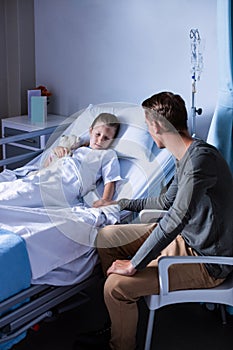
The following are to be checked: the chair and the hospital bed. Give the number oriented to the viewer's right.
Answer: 0

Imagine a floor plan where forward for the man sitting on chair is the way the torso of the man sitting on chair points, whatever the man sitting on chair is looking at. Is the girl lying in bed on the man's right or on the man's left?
on the man's right

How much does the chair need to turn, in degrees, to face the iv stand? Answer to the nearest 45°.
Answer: approximately 90° to its right

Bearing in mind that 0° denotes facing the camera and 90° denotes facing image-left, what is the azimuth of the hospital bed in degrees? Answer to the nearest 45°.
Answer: approximately 45°

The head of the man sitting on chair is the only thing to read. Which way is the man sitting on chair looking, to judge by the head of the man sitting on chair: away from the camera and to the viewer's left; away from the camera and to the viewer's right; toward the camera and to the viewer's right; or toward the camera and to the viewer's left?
away from the camera and to the viewer's left

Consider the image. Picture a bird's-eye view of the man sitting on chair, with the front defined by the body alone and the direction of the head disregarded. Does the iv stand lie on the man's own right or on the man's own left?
on the man's own right

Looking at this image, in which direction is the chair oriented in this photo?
to the viewer's left

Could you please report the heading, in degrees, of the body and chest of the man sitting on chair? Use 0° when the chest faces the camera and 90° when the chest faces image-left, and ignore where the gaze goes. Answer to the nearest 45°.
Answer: approximately 90°
